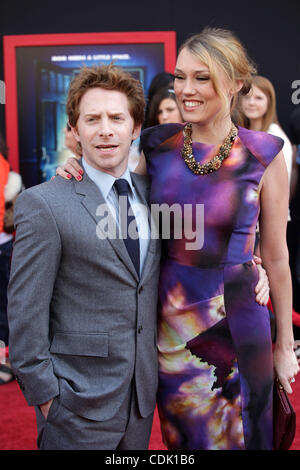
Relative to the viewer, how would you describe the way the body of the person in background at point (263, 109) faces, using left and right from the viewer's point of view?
facing the viewer and to the left of the viewer

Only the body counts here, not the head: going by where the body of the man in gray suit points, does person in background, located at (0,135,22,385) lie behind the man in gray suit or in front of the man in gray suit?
behind

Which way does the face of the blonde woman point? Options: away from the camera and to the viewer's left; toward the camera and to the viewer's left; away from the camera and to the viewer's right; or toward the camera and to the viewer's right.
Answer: toward the camera and to the viewer's left

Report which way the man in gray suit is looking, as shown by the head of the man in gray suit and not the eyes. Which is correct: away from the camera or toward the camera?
toward the camera

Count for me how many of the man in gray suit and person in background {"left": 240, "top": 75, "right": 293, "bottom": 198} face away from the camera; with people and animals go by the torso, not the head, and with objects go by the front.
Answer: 0

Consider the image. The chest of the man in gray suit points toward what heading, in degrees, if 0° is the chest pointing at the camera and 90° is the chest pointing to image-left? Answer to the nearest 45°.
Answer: approximately 315°

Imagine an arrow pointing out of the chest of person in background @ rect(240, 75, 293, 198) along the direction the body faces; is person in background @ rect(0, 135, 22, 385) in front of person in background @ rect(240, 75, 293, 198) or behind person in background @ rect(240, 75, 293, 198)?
in front

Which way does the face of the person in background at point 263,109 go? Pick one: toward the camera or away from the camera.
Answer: toward the camera

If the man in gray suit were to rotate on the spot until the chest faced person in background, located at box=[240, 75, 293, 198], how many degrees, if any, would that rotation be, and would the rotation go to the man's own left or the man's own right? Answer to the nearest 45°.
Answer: approximately 90° to the man's own left
